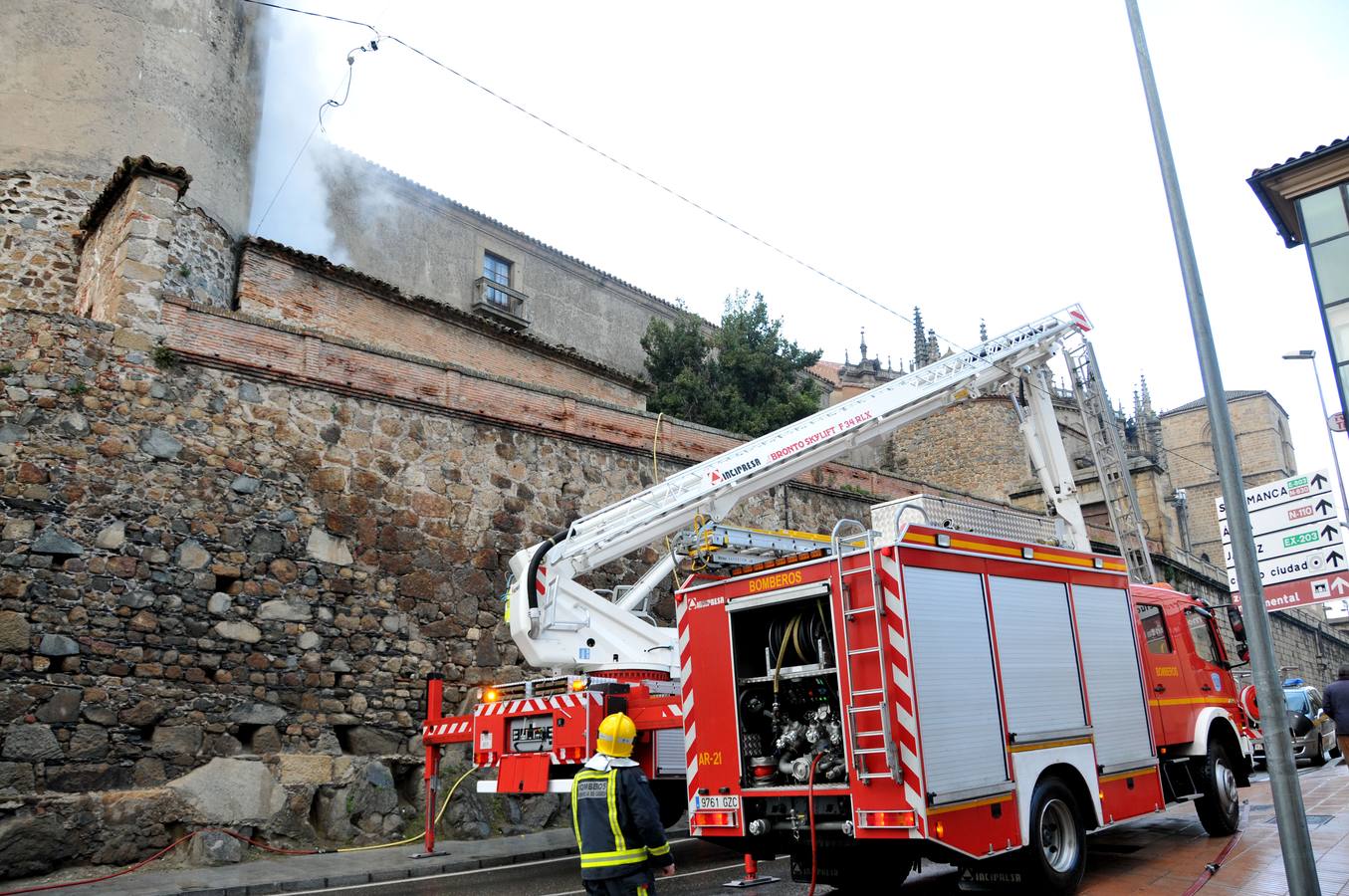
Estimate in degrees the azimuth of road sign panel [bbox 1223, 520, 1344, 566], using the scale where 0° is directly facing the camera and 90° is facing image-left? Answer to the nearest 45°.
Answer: approximately 0°

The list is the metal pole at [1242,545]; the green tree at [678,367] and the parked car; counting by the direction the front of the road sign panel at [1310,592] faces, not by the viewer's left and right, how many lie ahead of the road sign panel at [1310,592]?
1

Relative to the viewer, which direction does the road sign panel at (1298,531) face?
toward the camera

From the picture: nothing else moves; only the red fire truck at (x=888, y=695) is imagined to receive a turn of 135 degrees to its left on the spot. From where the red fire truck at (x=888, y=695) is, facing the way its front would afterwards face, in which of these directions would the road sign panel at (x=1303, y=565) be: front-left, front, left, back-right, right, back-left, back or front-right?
back-right

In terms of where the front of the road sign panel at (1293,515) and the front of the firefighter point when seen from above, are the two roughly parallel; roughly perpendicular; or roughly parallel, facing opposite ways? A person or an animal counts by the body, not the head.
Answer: roughly parallel, facing opposite ways

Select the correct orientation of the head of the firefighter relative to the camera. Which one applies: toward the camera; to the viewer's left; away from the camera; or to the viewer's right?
away from the camera

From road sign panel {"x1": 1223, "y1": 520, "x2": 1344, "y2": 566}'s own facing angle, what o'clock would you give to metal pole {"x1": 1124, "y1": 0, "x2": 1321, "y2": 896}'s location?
The metal pole is roughly at 12 o'clock from the road sign panel.

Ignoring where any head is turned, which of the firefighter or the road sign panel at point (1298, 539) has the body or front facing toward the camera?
the road sign panel

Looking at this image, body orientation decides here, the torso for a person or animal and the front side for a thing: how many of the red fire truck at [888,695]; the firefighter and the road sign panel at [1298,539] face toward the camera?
1

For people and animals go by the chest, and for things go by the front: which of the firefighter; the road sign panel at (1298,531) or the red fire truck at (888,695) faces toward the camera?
the road sign panel

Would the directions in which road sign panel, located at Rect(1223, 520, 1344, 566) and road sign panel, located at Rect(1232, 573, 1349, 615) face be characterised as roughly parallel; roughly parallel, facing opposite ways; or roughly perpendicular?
roughly parallel

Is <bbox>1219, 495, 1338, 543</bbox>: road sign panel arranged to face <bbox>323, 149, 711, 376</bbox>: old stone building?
no

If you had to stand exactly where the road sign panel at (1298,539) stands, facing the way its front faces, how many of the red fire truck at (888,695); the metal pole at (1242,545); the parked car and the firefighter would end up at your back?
1

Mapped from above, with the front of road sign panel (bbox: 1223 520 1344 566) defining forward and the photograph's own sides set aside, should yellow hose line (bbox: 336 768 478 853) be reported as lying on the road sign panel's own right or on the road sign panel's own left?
on the road sign panel's own right

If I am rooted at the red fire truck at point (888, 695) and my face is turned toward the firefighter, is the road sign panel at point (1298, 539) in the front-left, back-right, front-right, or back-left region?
back-left

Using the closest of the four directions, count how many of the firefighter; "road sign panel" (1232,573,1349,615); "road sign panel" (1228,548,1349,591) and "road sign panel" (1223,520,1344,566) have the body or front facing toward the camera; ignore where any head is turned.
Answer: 3

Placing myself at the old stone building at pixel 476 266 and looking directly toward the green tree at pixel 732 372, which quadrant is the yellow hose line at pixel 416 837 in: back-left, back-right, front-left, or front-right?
back-right

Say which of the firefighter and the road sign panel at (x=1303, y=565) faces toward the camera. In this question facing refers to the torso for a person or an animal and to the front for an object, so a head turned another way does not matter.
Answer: the road sign panel

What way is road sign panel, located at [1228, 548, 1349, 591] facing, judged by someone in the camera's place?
facing the viewer
